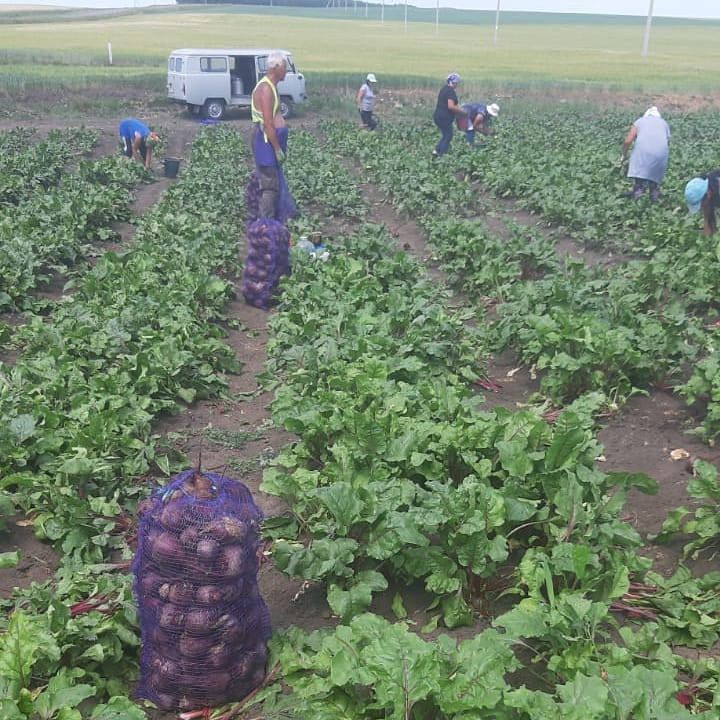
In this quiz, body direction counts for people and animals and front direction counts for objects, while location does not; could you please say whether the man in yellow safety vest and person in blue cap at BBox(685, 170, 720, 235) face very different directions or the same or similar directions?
very different directions

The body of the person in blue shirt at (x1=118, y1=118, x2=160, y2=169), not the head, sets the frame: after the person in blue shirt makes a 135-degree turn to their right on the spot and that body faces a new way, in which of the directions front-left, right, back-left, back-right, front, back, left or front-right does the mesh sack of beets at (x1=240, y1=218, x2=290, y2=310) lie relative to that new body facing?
front-left

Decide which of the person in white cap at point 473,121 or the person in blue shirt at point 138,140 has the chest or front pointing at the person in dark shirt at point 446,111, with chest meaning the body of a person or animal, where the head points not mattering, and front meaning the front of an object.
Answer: the person in blue shirt

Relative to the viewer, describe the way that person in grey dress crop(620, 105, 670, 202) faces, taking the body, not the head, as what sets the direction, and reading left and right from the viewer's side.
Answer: facing away from the viewer

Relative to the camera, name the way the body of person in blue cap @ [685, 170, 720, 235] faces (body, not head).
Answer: to the viewer's left
